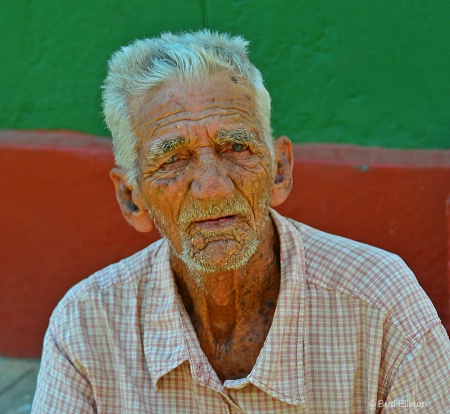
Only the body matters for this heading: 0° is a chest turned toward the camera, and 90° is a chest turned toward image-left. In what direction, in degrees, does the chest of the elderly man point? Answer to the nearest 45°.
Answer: approximately 0°
